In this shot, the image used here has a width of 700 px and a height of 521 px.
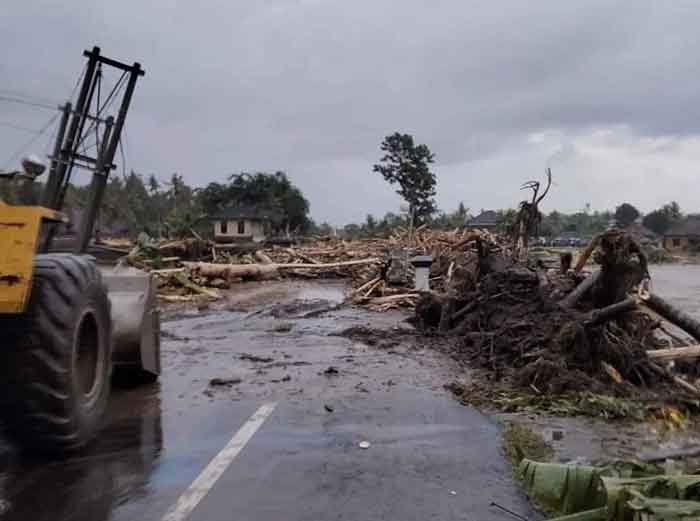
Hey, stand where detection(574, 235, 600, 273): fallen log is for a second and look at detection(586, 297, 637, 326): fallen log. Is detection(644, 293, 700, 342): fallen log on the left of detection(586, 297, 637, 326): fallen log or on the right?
left

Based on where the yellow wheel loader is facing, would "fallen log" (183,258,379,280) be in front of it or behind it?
in front

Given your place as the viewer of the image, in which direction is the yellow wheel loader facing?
facing away from the viewer and to the right of the viewer

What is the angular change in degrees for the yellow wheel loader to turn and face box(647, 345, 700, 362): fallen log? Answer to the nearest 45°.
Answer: approximately 45° to its right

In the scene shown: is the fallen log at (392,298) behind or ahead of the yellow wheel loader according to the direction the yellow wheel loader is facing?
ahead

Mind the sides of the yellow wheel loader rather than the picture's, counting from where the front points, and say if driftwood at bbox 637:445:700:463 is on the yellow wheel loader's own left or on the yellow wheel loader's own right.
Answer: on the yellow wheel loader's own right

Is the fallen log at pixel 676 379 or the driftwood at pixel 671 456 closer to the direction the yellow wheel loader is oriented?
the fallen log

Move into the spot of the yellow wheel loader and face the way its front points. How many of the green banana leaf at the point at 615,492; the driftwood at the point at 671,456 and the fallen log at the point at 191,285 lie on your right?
2

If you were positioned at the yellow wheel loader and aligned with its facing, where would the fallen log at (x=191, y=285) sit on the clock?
The fallen log is roughly at 11 o'clock from the yellow wheel loader.

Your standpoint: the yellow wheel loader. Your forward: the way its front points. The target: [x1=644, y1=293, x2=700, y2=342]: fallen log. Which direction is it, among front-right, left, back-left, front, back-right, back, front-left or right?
front-right

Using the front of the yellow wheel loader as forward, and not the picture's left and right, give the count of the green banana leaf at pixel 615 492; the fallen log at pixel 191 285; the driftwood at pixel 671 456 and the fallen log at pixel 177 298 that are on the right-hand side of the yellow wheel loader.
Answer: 2

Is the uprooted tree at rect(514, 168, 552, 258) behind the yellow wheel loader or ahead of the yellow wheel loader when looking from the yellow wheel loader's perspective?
ahead
